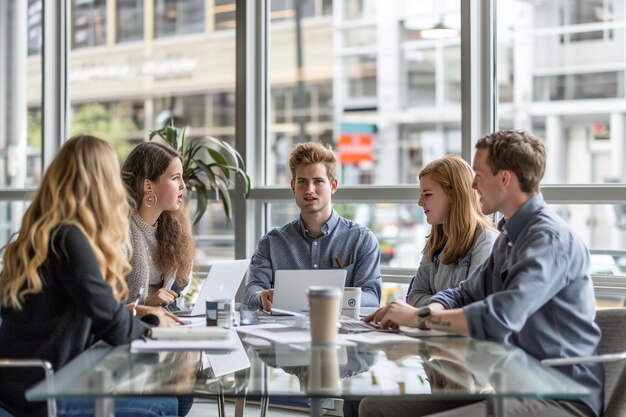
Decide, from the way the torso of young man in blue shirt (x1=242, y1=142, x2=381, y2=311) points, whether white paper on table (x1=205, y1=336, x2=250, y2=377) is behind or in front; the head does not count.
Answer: in front

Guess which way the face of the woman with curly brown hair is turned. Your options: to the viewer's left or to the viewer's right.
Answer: to the viewer's right

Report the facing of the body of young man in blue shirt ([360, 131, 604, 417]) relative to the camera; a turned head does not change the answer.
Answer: to the viewer's left

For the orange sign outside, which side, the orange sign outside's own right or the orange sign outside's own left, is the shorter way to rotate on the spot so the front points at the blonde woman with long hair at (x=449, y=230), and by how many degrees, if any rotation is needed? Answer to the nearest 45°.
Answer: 0° — it already faces them

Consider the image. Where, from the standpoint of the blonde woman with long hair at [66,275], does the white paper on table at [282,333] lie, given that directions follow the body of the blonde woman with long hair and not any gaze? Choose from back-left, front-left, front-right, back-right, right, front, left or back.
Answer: front-right

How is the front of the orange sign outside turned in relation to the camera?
facing the viewer

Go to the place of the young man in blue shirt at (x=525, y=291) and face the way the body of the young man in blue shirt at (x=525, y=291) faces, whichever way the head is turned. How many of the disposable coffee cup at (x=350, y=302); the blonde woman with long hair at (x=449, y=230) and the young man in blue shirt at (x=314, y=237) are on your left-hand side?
0

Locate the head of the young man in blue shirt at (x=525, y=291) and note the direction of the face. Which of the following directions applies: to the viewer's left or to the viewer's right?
to the viewer's left

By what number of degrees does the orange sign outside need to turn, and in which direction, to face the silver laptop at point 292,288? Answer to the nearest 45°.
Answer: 0° — it already faces it

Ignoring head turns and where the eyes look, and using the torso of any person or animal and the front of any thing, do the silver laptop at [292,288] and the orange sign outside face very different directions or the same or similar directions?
very different directions

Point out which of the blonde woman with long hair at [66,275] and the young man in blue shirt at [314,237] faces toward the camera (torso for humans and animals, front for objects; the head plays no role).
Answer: the young man in blue shirt

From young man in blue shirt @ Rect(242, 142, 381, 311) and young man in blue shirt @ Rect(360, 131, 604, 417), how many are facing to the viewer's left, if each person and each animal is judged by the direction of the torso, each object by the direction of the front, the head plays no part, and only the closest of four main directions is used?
1

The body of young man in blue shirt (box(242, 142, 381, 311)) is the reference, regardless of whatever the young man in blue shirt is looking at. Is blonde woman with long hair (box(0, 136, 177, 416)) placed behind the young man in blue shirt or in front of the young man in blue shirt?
in front

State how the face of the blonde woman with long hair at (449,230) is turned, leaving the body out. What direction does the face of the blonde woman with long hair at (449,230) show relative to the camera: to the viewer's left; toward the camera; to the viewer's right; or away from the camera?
to the viewer's left

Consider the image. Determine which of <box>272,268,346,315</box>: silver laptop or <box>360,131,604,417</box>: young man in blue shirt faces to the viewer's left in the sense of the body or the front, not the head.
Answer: the young man in blue shirt

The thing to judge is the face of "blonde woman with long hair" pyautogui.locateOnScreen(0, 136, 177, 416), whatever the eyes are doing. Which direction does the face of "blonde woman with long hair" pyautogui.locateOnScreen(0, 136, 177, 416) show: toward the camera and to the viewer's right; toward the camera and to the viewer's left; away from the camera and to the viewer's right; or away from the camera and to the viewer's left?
away from the camera and to the viewer's right

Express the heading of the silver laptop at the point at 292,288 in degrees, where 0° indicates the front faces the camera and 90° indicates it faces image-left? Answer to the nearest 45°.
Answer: approximately 180°
